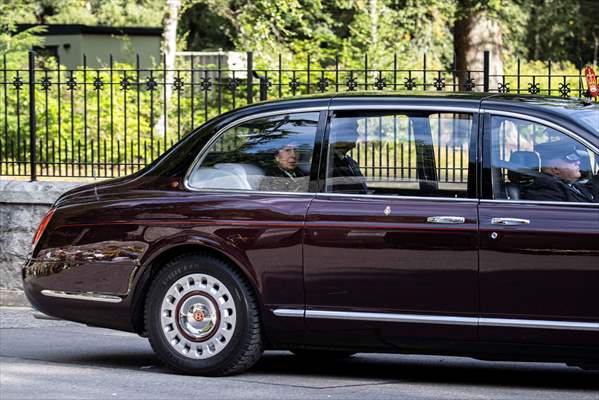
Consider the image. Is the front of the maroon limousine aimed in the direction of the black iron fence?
no

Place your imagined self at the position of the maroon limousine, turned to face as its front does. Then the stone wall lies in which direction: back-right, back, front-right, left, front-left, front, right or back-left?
back-left

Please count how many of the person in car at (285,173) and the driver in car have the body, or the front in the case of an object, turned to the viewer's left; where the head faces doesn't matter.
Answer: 0

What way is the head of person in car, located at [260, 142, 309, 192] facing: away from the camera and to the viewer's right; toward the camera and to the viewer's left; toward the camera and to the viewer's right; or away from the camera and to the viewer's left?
toward the camera and to the viewer's right

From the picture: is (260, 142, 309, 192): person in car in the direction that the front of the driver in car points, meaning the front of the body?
no

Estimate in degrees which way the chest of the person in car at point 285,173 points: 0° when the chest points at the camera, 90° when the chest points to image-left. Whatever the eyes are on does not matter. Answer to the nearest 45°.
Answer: approximately 315°

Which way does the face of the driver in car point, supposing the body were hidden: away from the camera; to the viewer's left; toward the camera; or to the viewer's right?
to the viewer's right

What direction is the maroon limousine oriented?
to the viewer's right

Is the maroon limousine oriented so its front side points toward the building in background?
no

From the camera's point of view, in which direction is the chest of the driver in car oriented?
to the viewer's right
